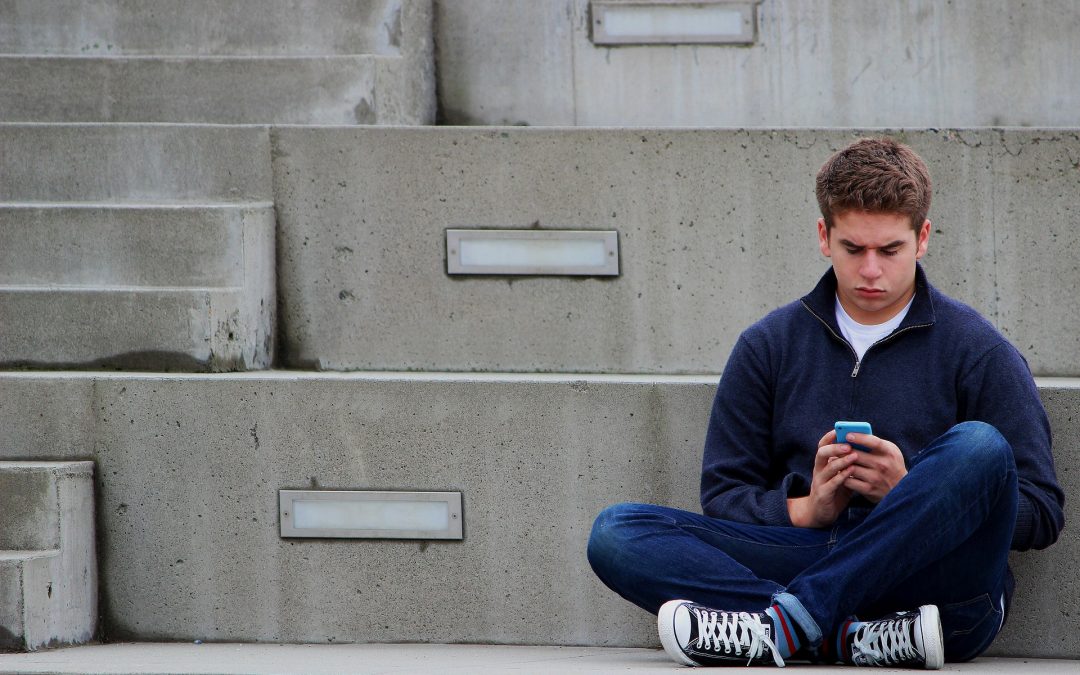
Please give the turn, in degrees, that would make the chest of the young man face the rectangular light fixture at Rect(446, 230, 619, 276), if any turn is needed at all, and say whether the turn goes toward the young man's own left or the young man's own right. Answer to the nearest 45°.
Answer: approximately 135° to the young man's own right

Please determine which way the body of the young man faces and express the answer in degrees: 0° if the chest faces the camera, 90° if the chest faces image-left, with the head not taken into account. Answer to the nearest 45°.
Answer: approximately 0°

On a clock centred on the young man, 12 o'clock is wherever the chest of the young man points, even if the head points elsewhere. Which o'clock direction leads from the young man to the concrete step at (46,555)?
The concrete step is roughly at 3 o'clock from the young man.

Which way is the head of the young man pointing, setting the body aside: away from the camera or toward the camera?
toward the camera

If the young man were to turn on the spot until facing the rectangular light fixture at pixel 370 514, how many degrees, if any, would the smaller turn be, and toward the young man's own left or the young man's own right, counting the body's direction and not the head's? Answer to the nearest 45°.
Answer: approximately 90° to the young man's own right

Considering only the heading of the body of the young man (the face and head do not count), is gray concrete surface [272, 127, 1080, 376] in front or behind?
behind

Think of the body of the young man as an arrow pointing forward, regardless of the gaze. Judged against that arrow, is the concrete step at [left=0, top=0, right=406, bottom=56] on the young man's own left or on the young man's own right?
on the young man's own right

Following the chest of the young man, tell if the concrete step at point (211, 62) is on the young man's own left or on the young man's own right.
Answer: on the young man's own right
